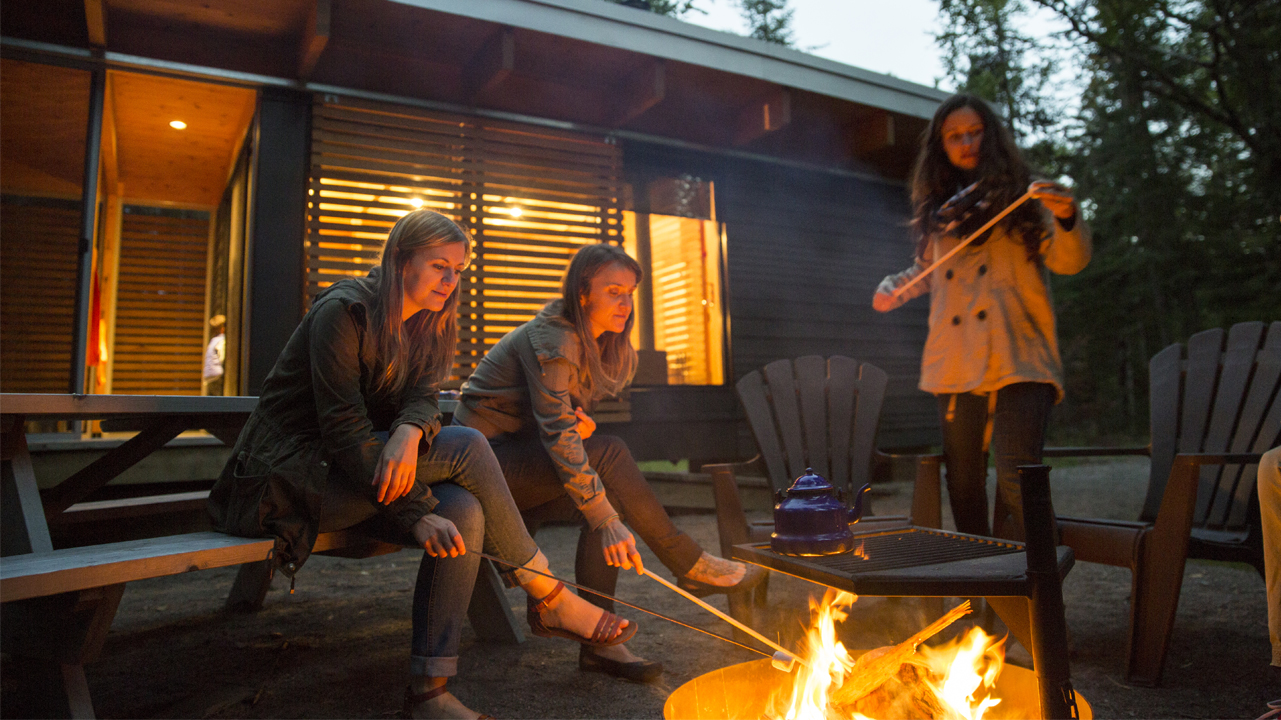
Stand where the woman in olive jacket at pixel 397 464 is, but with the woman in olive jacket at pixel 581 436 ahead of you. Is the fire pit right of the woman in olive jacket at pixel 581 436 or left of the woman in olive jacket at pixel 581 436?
right

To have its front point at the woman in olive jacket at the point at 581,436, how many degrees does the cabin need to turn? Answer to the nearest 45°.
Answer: approximately 45° to its right

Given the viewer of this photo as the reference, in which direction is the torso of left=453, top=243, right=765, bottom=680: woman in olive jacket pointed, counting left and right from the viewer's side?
facing the viewer and to the right of the viewer

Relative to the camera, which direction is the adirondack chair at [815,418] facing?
toward the camera

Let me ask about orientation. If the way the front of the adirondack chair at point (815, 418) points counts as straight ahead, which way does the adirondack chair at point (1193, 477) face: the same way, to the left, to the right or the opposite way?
to the right

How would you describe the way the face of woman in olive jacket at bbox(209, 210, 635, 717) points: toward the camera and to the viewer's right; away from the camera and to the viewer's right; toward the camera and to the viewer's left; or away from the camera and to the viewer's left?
toward the camera and to the viewer's right

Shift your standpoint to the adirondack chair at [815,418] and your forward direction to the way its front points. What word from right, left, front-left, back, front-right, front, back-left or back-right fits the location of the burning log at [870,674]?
front

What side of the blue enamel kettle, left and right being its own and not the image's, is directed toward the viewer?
right

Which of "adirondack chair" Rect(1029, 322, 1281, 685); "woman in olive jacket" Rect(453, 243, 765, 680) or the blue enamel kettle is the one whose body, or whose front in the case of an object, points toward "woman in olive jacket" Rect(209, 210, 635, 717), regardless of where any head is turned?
the adirondack chair

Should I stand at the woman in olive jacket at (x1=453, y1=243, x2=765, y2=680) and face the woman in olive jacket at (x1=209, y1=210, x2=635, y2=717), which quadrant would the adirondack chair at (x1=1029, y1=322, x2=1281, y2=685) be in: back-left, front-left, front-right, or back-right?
back-left

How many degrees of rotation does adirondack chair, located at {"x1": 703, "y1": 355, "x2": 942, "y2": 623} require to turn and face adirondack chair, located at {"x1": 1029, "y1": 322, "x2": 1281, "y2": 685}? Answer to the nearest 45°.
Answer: approximately 90° to its left

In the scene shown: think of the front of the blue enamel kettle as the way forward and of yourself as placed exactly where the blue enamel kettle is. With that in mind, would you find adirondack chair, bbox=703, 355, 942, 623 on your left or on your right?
on your left
